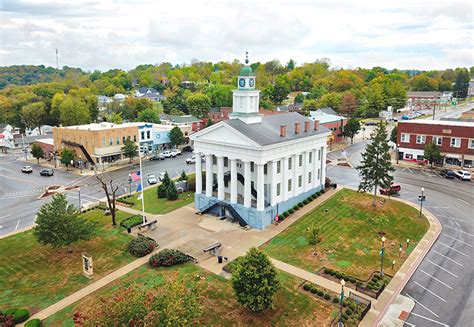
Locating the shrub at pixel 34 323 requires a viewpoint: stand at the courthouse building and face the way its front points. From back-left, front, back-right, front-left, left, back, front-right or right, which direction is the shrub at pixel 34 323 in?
front

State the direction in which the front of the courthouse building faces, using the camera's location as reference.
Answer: facing the viewer and to the left of the viewer

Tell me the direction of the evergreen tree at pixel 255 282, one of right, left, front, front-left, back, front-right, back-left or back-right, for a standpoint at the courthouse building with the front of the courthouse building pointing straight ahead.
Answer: front-left

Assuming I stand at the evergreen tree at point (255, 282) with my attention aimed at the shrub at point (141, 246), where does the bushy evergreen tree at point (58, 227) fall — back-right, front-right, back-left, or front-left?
front-left

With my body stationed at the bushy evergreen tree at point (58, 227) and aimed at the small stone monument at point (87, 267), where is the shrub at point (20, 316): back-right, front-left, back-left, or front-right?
front-right

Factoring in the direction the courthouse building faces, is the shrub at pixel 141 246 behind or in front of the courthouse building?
in front

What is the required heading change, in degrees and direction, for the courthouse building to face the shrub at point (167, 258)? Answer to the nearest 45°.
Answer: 0° — it already faces it

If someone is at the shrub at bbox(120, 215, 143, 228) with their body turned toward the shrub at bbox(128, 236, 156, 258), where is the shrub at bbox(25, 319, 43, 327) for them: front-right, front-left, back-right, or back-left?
front-right

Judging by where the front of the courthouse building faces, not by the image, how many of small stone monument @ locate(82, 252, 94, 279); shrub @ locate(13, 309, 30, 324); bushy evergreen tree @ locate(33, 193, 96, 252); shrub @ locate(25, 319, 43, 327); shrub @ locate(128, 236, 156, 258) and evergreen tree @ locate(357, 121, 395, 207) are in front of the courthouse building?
5

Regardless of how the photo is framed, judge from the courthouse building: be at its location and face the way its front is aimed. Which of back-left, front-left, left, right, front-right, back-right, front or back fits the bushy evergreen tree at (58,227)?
front

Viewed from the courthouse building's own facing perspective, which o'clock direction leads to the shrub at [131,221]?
The shrub is roughly at 1 o'clock from the courthouse building.

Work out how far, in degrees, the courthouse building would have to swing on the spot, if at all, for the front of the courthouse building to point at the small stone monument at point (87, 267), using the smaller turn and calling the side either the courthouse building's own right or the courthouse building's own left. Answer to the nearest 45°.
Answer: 0° — it already faces it

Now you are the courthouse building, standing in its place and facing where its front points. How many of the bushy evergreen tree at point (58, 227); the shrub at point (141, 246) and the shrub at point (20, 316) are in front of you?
3

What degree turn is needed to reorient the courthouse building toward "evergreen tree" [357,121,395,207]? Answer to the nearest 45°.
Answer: approximately 135° to its left

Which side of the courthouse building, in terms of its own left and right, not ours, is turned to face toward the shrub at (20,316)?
front

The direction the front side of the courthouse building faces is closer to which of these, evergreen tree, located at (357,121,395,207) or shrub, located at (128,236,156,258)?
the shrub

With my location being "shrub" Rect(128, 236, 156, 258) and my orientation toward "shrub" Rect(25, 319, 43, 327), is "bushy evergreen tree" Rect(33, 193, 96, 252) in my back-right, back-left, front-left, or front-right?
front-right
